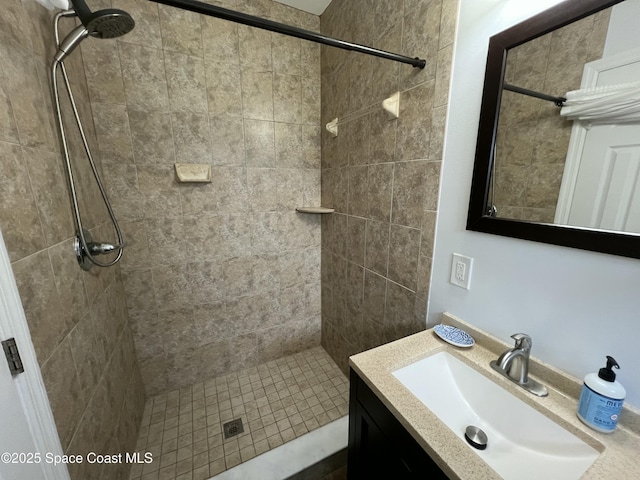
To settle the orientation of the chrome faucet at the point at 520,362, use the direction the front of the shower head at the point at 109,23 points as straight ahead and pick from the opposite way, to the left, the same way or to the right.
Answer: the opposite way

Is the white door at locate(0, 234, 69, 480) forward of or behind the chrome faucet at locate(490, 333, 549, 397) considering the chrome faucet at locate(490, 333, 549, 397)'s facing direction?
forward

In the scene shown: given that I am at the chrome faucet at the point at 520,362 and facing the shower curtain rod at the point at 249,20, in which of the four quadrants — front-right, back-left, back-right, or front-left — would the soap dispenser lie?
back-left

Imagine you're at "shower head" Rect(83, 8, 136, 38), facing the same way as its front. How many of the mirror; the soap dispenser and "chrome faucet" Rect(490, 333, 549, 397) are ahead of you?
3

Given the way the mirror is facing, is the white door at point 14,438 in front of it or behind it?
in front
